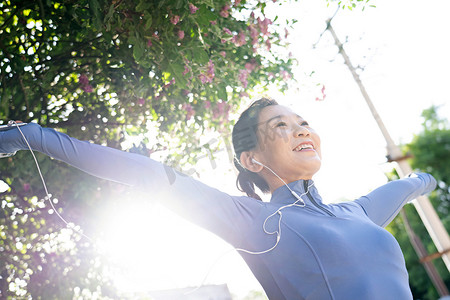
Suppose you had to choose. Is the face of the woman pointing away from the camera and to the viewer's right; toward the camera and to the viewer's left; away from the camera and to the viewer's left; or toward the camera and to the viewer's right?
toward the camera and to the viewer's right

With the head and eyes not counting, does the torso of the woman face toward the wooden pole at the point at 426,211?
no
